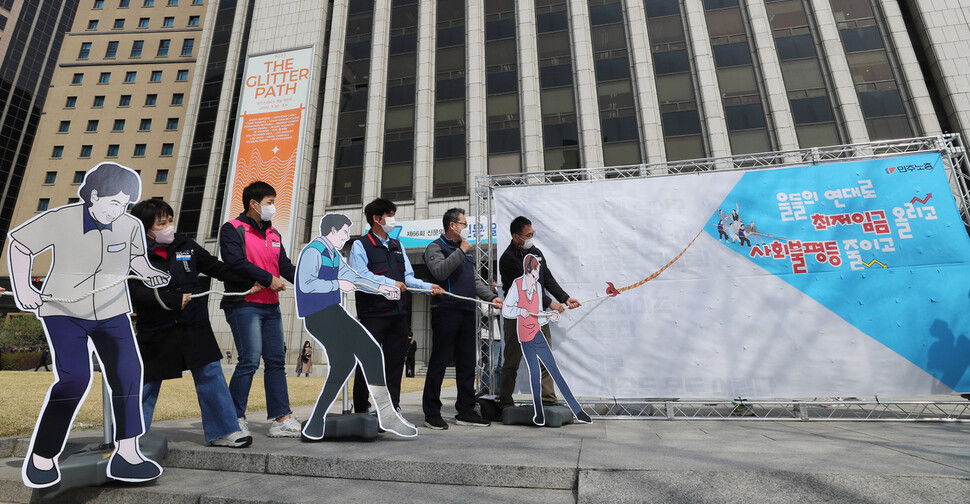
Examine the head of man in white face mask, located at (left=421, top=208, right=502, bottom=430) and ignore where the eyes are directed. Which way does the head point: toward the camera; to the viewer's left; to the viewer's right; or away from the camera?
to the viewer's right

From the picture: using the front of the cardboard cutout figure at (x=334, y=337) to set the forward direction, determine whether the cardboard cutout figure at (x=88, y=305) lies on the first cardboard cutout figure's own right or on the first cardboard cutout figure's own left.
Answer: on the first cardboard cutout figure's own right

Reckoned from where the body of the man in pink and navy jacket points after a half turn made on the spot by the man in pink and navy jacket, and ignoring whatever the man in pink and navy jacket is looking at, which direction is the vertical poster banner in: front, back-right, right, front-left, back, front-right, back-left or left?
front-right
